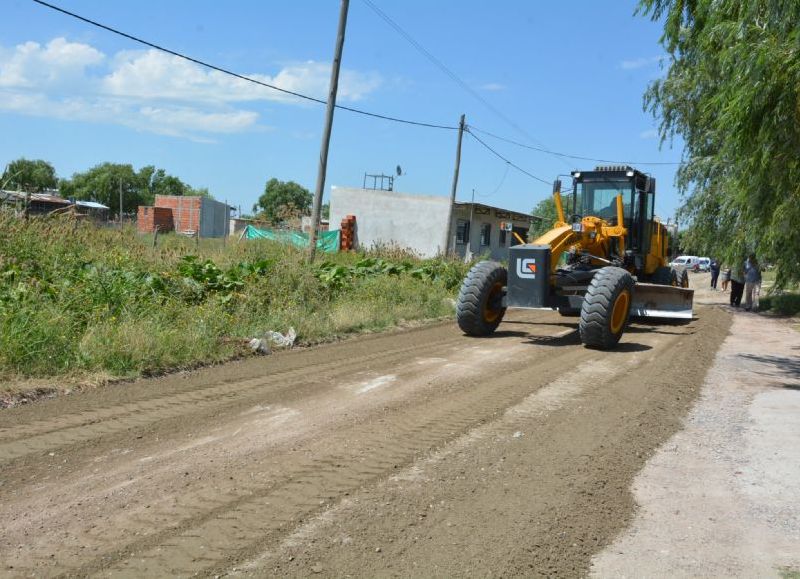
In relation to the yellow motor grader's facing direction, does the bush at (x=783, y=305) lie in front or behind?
behind

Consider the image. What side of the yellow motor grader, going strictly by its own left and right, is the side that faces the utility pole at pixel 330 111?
right

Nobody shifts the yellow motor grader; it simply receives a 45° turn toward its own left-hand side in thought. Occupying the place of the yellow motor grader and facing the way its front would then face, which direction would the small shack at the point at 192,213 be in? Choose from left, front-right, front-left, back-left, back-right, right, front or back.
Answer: back-right

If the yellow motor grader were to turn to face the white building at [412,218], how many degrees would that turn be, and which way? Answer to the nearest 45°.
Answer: approximately 135° to its right

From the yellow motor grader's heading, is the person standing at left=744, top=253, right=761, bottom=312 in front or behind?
behind

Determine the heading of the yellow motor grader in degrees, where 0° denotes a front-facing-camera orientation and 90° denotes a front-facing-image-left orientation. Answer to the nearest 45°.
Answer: approximately 45°

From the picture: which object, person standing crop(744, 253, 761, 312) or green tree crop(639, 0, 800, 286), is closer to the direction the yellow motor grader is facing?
the green tree
